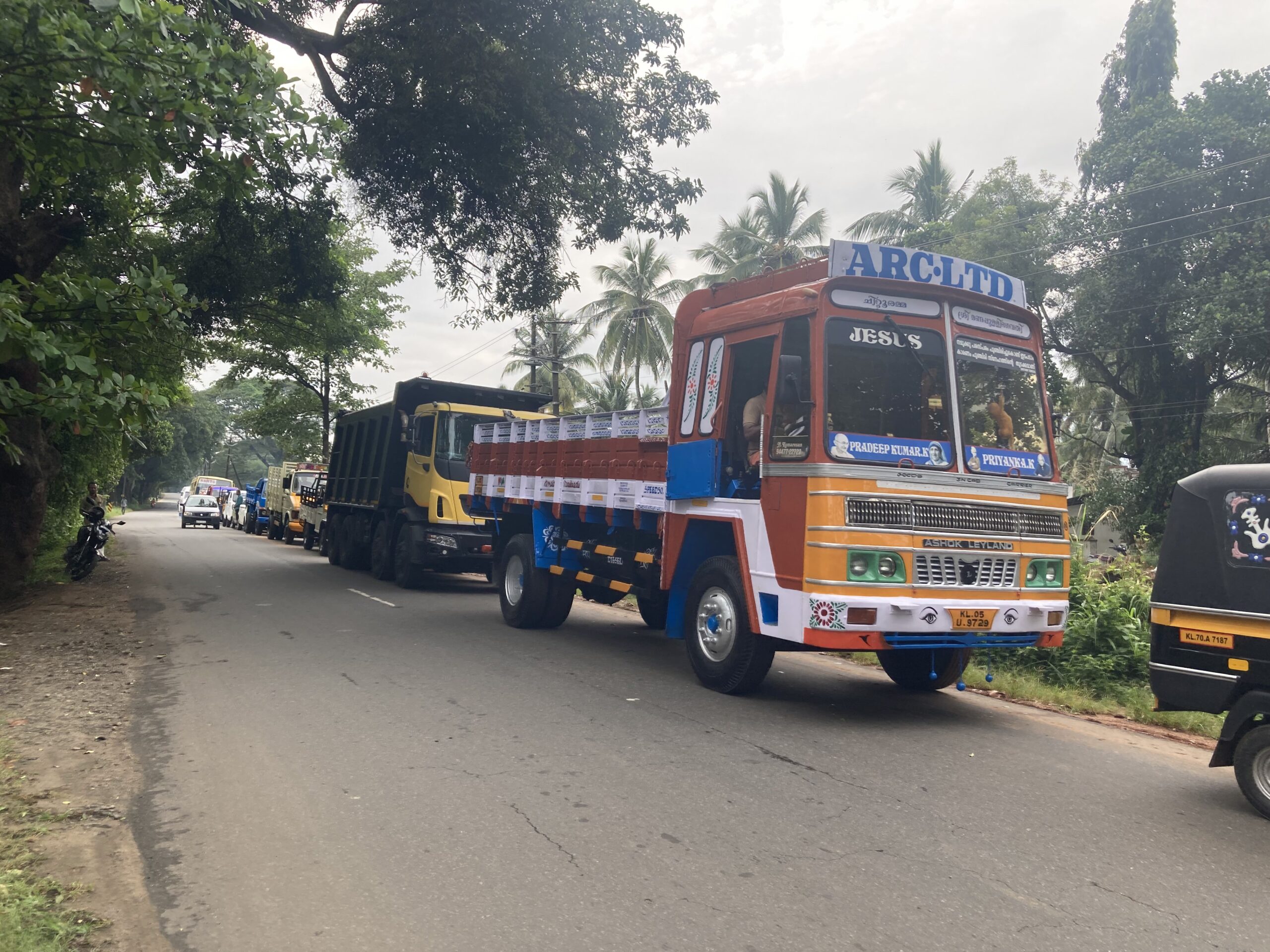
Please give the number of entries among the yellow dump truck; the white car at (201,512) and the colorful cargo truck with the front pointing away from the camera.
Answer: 0

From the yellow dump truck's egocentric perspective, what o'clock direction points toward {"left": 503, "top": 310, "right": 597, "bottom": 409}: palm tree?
The palm tree is roughly at 8 o'clock from the yellow dump truck.

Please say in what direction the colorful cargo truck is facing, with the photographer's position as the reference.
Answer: facing the viewer and to the right of the viewer

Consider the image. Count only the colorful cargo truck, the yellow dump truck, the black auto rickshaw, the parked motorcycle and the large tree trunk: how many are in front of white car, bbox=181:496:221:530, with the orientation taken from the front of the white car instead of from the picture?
5

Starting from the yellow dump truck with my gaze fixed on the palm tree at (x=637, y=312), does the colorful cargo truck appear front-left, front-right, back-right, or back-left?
back-right

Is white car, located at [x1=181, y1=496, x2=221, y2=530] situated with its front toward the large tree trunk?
yes

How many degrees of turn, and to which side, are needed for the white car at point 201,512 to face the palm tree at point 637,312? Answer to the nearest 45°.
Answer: approximately 45° to its left

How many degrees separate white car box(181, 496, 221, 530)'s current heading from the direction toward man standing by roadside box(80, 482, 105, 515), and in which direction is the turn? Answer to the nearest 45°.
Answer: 0° — it already faces them

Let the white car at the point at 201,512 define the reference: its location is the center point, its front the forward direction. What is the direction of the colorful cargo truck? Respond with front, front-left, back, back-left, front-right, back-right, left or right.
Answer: front

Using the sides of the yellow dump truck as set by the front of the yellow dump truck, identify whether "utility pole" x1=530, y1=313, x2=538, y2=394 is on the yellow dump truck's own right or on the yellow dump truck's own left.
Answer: on the yellow dump truck's own left

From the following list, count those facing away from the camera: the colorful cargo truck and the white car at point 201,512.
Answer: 0

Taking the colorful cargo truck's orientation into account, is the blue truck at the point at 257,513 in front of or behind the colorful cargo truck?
behind

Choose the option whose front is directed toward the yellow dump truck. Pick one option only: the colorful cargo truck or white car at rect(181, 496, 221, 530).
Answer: the white car

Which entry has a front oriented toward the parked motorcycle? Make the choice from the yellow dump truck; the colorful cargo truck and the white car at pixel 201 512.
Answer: the white car

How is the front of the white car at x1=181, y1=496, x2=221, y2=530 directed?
toward the camera

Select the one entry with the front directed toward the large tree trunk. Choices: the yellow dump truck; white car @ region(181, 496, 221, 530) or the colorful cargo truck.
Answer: the white car

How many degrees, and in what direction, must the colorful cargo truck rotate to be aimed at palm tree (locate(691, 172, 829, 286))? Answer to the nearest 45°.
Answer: approximately 135° to its left

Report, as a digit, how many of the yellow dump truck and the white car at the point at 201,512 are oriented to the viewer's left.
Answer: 0

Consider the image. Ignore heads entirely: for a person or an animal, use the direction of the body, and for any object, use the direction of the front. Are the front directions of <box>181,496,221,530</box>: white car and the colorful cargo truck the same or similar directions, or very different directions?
same or similar directions
